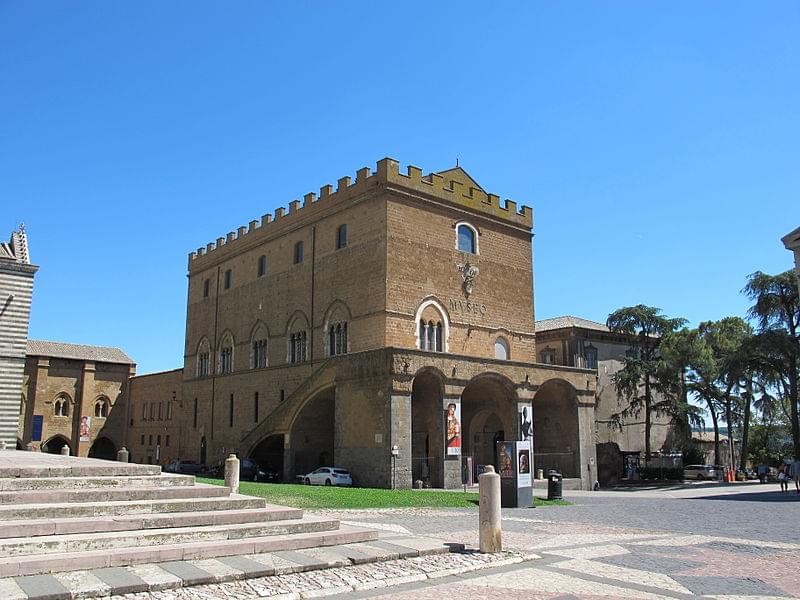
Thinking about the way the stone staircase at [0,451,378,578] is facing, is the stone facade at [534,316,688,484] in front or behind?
behind

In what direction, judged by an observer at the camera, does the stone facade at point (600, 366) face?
facing the viewer and to the right of the viewer

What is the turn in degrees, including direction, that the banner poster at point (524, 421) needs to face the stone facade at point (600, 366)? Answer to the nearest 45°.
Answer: approximately 135° to its left

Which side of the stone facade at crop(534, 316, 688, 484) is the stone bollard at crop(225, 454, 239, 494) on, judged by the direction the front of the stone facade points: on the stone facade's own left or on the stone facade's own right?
on the stone facade's own right

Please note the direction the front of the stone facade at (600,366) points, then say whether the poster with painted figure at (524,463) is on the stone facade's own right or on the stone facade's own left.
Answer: on the stone facade's own right

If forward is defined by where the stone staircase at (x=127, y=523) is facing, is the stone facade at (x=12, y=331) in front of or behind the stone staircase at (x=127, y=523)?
behind

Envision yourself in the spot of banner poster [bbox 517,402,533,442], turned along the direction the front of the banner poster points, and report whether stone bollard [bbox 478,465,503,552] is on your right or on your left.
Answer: on your right

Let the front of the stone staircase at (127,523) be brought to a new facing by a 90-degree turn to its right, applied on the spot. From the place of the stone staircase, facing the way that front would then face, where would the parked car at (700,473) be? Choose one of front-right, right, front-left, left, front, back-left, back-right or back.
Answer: back-right

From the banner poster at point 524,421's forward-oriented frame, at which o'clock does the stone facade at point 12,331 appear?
The stone facade is roughly at 4 o'clock from the banner poster.

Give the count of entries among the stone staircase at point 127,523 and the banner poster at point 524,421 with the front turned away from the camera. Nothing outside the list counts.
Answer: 0

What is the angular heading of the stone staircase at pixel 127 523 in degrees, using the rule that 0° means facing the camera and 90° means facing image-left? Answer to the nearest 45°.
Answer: approximately 0°
